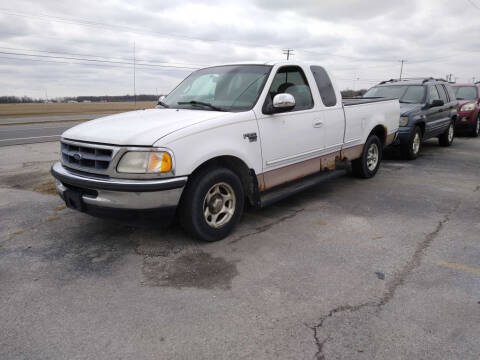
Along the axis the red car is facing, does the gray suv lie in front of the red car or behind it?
in front

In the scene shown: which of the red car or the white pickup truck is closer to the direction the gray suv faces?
the white pickup truck

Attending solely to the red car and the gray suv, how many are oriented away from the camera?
0

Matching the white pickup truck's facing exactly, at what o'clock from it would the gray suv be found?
The gray suv is roughly at 6 o'clock from the white pickup truck.

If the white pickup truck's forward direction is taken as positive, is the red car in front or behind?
behind

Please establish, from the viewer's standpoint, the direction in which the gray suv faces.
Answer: facing the viewer and to the left of the viewer
